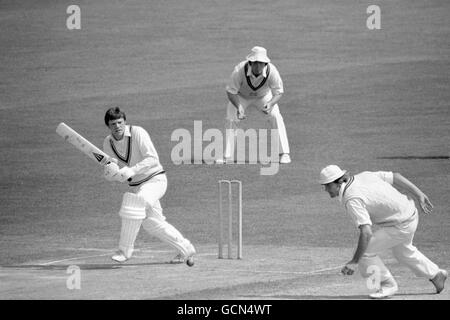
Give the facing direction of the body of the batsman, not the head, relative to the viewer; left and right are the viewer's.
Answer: facing the viewer and to the left of the viewer

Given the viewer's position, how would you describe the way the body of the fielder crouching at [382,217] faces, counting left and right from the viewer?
facing to the left of the viewer

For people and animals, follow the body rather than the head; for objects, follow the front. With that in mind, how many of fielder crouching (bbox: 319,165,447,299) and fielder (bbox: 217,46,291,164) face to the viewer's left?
1

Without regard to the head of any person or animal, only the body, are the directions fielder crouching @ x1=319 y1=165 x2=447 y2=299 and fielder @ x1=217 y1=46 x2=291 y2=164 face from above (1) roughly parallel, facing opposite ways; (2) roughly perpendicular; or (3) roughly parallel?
roughly perpendicular

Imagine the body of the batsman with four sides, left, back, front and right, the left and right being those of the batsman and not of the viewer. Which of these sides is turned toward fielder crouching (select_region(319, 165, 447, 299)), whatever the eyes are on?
left

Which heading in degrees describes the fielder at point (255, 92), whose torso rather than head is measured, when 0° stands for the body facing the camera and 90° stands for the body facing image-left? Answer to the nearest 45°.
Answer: approximately 0°

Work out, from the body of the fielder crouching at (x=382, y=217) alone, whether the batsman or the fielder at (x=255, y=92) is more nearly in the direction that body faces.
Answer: the batsman
